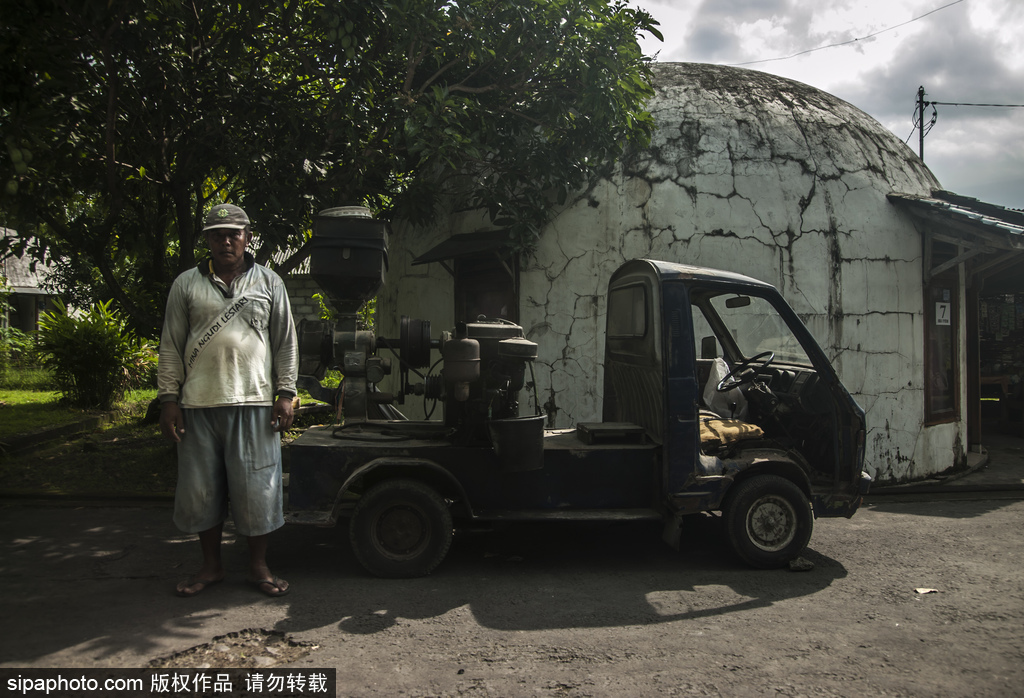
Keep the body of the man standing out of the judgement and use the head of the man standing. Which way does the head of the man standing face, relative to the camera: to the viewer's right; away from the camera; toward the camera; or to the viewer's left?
toward the camera

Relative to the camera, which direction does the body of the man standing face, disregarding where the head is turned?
toward the camera

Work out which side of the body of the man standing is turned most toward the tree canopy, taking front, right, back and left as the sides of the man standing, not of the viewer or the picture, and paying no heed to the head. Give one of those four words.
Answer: back

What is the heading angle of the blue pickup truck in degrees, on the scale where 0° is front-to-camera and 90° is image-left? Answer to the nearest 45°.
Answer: approximately 270°

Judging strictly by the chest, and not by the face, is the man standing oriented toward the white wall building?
no

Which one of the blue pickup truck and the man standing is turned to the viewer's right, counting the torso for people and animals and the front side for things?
the blue pickup truck

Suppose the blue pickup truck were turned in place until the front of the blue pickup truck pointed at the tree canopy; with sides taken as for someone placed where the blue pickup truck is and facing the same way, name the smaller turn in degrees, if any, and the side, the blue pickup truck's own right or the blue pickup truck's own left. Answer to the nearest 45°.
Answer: approximately 135° to the blue pickup truck's own left

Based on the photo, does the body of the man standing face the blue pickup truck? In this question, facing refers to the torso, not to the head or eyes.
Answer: no

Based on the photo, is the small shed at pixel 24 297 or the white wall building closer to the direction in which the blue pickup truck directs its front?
the white wall building

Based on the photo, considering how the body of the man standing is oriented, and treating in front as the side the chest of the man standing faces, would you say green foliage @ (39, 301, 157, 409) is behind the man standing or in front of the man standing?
behind

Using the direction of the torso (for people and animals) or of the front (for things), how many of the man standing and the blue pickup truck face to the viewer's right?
1
